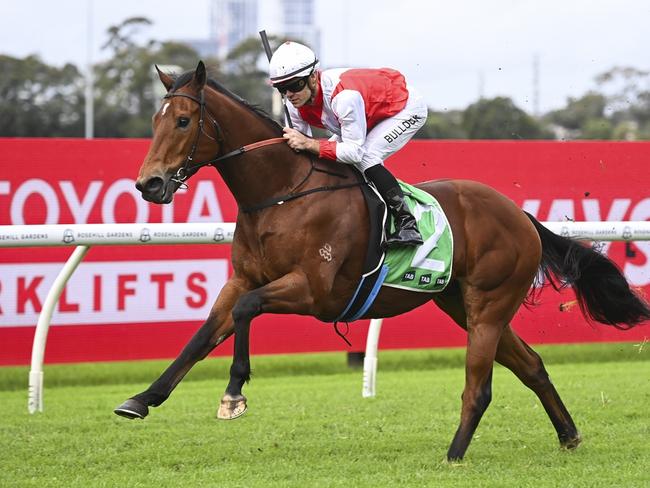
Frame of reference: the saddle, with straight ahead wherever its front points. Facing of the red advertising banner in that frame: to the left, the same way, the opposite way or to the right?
to the left

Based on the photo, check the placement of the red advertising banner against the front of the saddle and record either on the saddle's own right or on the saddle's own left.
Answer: on the saddle's own right

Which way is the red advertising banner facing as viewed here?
toward the camera

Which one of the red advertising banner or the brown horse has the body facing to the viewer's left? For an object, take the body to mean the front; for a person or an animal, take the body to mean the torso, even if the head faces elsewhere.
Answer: the brown horse

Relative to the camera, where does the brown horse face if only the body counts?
to the viewer's left

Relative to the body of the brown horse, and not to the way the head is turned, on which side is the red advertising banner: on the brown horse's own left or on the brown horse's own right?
on the brown horse's own right

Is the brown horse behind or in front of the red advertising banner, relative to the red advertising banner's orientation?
in front

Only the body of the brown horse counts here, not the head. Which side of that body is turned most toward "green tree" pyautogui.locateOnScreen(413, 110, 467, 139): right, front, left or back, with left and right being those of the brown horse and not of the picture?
right

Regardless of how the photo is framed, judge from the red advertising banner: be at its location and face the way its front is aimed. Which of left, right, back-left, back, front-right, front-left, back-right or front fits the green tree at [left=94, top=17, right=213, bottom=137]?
back

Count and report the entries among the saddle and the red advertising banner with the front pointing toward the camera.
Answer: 1

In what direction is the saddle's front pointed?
to the viewer's left

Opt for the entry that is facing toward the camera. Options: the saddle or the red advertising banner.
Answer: the red advertising banner

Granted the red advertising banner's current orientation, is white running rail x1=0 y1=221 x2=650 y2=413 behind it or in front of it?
in front

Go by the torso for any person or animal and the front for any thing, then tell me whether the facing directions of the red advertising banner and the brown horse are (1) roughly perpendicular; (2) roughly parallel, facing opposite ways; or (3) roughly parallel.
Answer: roughly perpendicular

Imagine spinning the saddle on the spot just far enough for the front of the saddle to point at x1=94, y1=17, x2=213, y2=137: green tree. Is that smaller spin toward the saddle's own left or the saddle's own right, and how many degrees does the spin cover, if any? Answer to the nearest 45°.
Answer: approximately 90° to the saddle's own right
